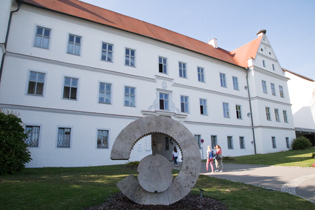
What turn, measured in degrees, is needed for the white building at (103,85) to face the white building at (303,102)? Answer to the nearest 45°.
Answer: approximately 90° to its left

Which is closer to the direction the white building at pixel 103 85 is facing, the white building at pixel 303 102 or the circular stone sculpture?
the circular stone sculpture

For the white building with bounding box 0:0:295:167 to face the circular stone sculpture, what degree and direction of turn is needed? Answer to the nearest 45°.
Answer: approximately 45° to its right

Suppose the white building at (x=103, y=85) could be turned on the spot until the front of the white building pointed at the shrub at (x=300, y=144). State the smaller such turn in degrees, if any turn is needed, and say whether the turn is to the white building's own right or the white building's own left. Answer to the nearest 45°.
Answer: approximately 90° to the white building's own left

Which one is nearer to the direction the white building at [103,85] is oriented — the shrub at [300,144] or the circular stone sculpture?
the circular stone sculpture
